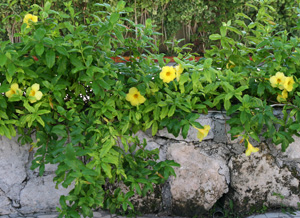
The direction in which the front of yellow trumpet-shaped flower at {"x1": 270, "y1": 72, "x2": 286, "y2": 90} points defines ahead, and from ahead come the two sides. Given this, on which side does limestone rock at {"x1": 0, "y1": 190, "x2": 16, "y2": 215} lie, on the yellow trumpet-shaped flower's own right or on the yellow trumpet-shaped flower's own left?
on the yellow trumpet-shaped flower's own right

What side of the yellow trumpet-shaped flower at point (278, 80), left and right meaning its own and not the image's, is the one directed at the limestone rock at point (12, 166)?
right

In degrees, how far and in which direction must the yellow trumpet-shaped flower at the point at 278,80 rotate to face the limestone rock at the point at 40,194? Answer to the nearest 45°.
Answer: approximately 90° to its right

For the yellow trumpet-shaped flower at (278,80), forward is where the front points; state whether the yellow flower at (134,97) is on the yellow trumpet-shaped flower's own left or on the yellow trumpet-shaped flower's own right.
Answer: on the yellow trumpet-shaped flower's own right

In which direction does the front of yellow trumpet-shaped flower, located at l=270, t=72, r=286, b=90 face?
toward the camera
